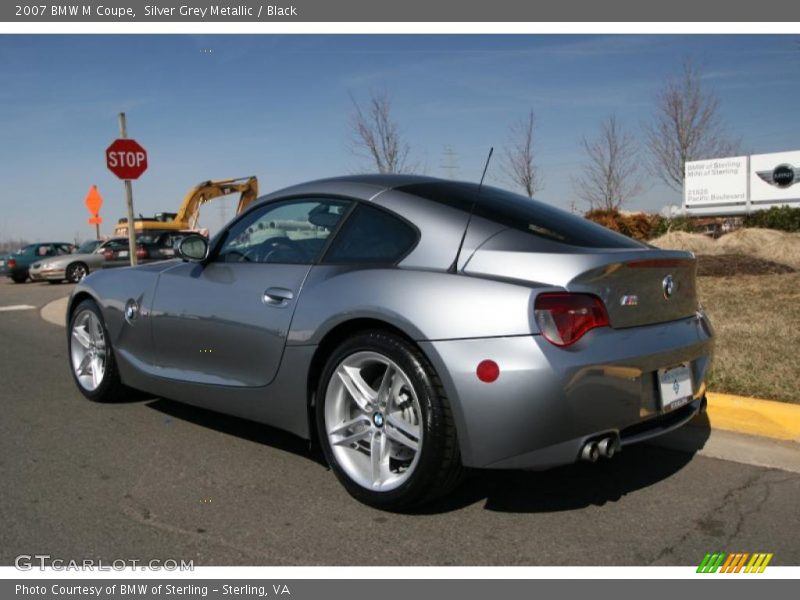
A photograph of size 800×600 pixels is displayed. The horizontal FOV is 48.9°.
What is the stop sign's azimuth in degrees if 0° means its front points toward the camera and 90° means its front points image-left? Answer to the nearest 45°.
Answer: approximately 0°

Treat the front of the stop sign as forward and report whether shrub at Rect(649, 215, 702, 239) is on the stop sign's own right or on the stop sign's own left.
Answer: on the stop sign's own left

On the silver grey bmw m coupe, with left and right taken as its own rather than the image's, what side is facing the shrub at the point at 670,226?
right

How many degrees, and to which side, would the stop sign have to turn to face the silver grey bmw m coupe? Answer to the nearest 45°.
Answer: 0° — it already faces it

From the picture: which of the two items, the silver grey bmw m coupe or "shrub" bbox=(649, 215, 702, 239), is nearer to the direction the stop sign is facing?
the silver grey bmw m coupe

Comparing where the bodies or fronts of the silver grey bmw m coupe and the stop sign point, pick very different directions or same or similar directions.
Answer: very different directions

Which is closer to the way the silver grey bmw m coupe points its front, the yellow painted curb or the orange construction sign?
the orange construction sign

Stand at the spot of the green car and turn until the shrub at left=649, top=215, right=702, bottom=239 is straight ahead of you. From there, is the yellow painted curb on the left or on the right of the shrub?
right

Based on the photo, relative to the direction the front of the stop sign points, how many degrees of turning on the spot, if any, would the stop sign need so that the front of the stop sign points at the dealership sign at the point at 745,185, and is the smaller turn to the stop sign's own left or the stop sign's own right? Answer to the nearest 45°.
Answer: approximately 135° to the stop sign's own left

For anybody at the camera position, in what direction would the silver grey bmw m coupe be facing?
facing away from the viewer and to the left of the viewer

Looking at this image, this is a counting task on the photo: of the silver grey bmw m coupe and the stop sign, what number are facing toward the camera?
1
